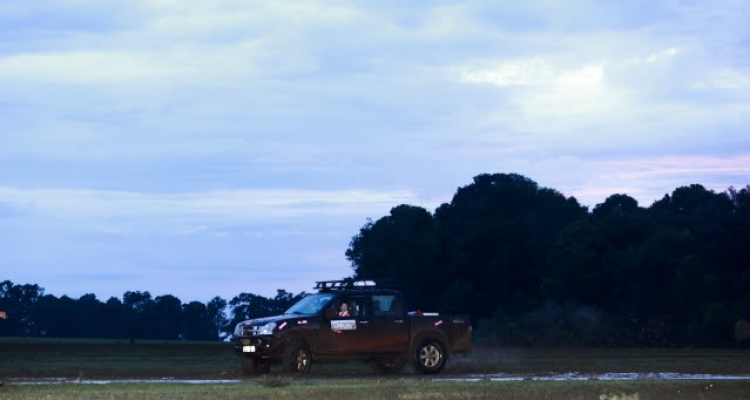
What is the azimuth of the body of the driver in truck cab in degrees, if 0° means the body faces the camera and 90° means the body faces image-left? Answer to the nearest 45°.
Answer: approximately 45°
